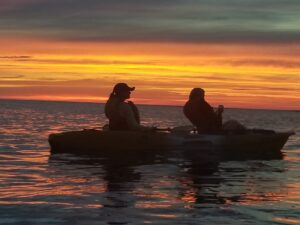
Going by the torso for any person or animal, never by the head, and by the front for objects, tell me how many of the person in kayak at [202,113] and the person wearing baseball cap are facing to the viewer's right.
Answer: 2

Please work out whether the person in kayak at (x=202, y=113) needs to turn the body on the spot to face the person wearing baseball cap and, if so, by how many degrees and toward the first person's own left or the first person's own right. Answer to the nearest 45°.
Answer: approximately 135° to the first person's own right

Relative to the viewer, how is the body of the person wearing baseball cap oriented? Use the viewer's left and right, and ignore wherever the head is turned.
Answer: facing to the right of the viewer

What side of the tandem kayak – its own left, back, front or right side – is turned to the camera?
right

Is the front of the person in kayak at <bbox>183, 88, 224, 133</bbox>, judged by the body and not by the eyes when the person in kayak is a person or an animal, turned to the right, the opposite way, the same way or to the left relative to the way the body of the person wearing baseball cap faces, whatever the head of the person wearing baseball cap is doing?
the same way

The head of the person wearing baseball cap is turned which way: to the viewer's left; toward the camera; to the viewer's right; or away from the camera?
to the viewer's right

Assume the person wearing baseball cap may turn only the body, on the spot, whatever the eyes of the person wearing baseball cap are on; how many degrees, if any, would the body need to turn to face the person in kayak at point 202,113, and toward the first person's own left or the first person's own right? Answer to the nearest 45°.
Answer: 0° — they already face them

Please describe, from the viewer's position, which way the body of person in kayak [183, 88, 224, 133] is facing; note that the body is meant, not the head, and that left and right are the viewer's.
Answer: facing to the right of the viewer
